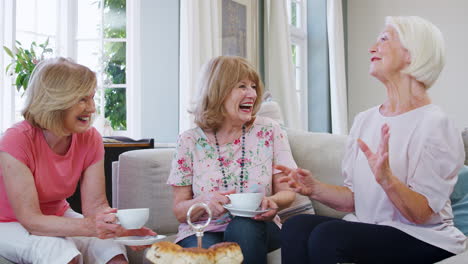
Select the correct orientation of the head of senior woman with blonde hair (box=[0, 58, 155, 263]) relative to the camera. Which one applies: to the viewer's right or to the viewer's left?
to the viewer's right

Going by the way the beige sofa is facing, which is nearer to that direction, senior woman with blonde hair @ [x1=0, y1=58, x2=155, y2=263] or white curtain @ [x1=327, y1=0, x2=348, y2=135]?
the senior woman with blonde hair

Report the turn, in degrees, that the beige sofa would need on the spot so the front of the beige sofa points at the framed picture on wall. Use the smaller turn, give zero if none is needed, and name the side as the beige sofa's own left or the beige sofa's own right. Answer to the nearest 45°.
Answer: approximately 180°

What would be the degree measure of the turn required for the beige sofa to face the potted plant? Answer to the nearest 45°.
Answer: approximately 135° to its right

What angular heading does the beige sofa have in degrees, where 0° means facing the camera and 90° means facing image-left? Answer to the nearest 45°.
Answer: approximately 0°

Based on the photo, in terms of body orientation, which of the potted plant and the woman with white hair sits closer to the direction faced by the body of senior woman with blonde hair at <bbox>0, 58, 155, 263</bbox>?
the woman with white hair

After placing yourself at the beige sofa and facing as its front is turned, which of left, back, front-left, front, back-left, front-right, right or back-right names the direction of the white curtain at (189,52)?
back

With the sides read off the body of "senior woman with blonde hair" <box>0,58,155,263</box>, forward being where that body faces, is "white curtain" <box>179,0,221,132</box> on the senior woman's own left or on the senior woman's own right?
on the senior woman's own left

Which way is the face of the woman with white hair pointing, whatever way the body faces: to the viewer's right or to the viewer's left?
to the viewer's left

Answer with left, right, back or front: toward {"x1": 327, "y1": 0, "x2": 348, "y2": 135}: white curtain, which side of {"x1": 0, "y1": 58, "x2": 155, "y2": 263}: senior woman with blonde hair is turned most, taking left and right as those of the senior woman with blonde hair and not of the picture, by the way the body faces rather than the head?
left

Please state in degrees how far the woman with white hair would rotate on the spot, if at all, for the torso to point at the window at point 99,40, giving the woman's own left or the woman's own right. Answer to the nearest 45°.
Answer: approximately 90° to the woman's own right
